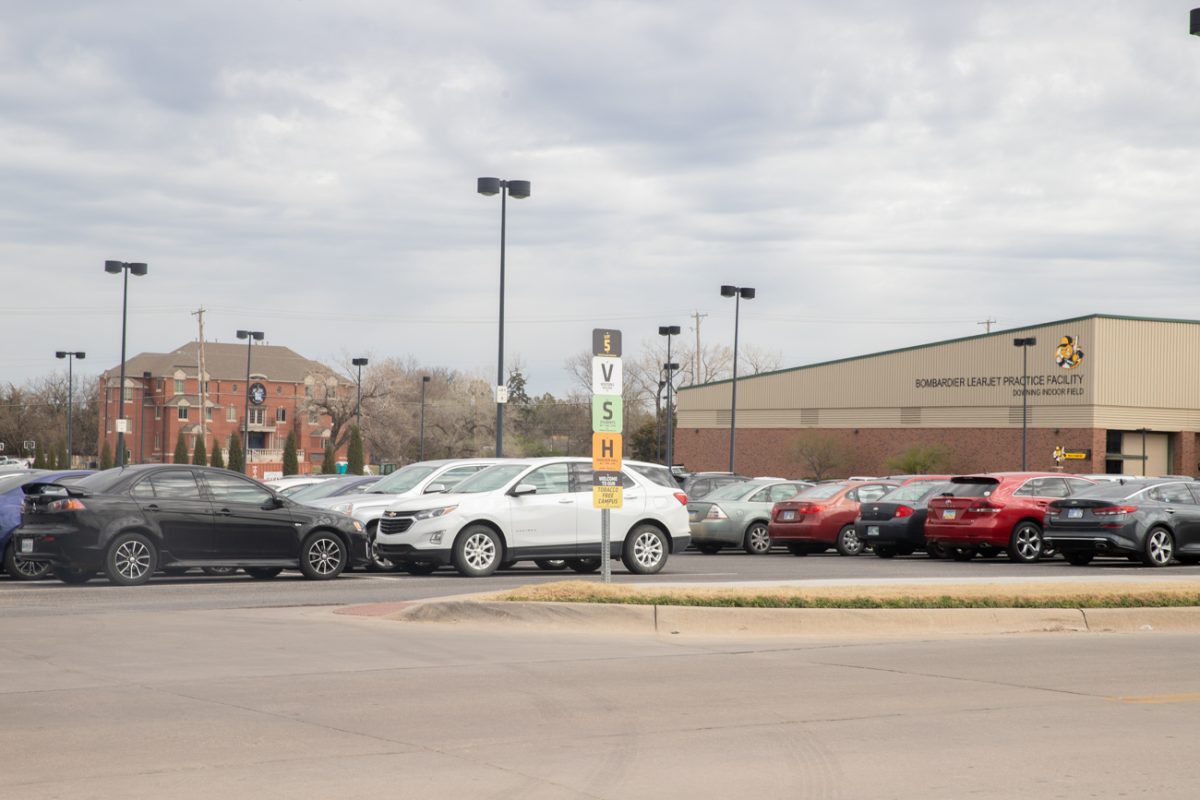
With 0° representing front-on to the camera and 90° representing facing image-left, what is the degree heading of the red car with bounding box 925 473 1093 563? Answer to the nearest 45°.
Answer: approximately 225°

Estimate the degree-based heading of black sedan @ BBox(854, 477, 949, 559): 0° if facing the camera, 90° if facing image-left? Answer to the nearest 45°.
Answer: approximately 225°

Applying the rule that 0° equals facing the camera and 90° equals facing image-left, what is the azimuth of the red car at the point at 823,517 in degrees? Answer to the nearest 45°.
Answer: approximately 225°

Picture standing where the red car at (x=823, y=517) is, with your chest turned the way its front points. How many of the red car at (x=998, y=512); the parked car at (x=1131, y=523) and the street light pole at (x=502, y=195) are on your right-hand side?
2

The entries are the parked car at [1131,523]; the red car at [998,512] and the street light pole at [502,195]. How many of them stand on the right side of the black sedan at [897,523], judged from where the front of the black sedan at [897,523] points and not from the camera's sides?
2

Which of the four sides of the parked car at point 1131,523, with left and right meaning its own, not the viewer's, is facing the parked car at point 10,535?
back

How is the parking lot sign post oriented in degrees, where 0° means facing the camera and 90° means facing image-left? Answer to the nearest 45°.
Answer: approximately 0°

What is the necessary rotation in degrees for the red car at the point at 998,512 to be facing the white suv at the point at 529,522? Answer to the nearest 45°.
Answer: approximately 180°

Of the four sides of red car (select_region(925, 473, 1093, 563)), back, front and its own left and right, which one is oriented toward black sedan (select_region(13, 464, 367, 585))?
back

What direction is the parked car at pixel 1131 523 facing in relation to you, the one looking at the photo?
facing away from the viewer and to the right of the viewer

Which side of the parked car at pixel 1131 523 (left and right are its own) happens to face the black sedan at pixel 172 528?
back
